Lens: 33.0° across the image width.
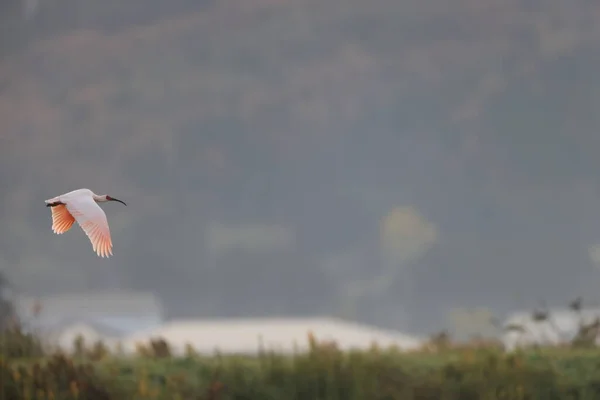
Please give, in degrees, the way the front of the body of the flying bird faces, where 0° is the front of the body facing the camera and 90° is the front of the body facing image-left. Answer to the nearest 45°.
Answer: approximately 270°
